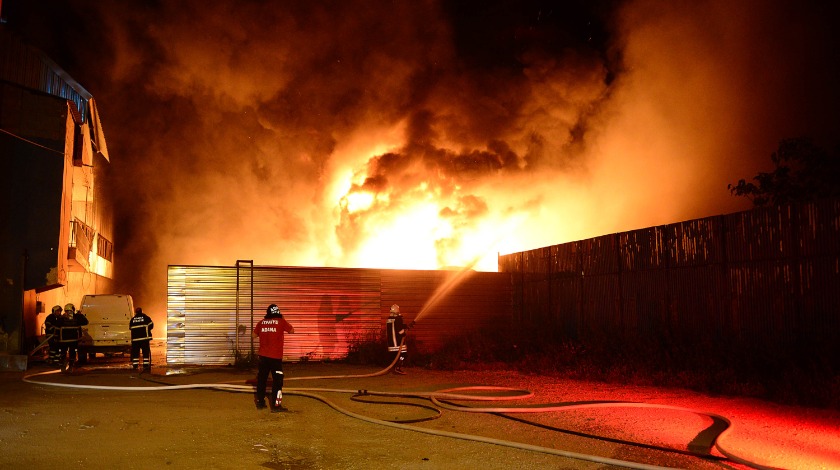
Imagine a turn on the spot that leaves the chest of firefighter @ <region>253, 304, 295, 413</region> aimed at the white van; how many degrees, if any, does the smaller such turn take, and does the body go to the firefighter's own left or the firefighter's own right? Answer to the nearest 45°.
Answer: approximately 45° to the firefighter's own left

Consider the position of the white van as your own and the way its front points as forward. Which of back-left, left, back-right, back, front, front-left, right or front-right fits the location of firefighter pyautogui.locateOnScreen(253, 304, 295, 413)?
back

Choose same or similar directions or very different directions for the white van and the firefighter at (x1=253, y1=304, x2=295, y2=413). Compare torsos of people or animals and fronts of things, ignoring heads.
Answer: same or similar directions

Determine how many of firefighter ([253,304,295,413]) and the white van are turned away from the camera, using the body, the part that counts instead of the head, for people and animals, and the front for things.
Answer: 2

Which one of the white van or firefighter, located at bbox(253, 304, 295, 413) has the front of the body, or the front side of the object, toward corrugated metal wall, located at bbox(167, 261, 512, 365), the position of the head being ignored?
the firefighter

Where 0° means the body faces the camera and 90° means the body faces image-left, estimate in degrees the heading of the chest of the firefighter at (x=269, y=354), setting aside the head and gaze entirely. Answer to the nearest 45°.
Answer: approximately 180°

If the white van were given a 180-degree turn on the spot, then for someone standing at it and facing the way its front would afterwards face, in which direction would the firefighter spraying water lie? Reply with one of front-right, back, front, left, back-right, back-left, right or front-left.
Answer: front-left

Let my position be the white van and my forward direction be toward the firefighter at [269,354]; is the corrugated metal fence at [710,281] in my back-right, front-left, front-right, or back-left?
front-left

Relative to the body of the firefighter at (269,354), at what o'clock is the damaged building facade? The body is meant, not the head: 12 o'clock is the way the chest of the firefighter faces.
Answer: The damaged building facade is roughly at 11 o'clock from the firefighter.

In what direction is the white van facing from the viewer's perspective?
away from the camera
